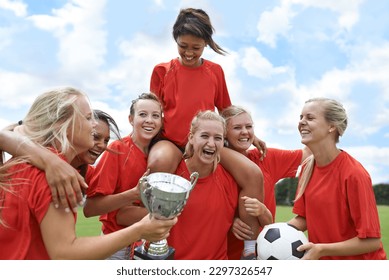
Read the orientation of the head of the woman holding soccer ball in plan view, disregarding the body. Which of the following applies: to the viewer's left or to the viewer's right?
to the viewer's left

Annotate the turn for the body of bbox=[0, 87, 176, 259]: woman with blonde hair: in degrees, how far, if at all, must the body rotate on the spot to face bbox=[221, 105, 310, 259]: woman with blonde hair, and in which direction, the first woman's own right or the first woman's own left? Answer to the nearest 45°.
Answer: approximately 45° to the first woman's own left

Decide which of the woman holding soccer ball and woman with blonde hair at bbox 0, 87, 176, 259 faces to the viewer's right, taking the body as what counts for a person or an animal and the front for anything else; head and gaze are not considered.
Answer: the woman with blonde hair

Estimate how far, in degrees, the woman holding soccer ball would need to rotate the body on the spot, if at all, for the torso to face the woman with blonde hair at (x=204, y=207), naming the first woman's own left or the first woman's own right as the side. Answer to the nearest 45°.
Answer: approximately 45° to the first woman's own right

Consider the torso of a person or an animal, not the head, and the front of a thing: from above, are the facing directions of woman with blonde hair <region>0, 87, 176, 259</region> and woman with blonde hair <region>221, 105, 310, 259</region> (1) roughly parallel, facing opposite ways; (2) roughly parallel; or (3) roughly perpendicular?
roughly perpendicular

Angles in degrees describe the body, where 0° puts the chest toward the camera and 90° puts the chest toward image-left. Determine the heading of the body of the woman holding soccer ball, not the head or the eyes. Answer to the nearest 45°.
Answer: approximately 45°

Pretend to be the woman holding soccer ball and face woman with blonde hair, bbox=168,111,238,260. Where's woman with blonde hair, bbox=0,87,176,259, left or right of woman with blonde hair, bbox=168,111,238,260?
left

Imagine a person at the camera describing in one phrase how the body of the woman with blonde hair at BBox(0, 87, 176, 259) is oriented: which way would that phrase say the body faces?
to the viewer's right

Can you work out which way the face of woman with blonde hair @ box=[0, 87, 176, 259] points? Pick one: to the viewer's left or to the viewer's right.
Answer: to the viewer's right

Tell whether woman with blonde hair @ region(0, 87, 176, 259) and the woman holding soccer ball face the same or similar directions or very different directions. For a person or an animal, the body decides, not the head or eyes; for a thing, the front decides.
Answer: very different directions

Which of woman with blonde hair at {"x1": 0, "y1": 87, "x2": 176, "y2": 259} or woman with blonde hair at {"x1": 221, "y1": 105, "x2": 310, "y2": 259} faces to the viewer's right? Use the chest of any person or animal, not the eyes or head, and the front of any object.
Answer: woman with blonde hair at {"x1": 0, "y1": 87, "x2": 176, "y2": 259}
